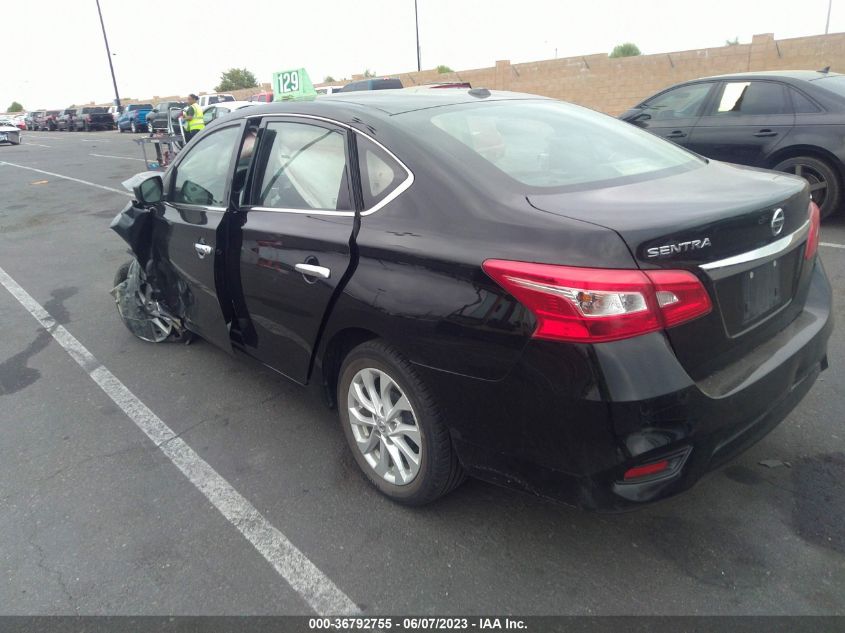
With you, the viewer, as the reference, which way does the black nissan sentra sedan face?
facing away from the viewer and to the left of the viewer
